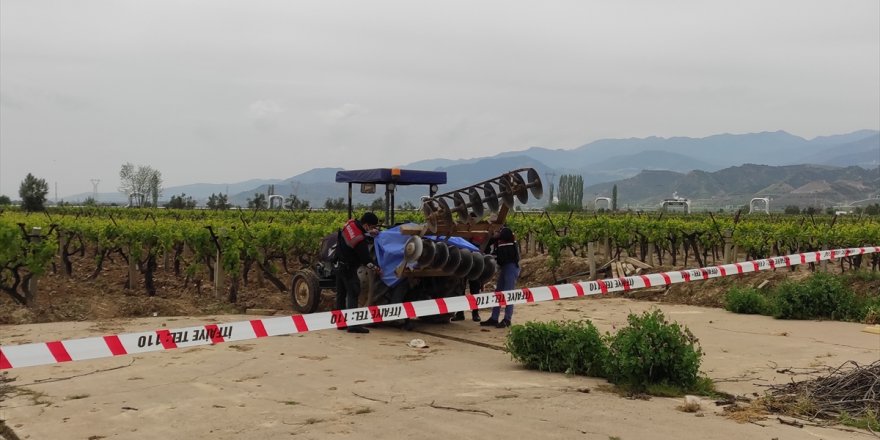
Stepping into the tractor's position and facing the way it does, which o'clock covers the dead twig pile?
The dead twig pile is roughly at 6 o'clock from the tractor.

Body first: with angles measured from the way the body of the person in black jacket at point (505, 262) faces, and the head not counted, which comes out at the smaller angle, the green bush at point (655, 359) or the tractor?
the tractor

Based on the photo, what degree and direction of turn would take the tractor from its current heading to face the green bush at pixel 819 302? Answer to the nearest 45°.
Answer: approximately 135° to its right

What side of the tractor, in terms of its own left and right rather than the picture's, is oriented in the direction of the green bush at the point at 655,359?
back

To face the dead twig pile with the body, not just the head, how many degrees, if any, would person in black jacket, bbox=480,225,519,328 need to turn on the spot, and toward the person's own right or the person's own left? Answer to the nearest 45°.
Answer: approximately 135° to the person's own left

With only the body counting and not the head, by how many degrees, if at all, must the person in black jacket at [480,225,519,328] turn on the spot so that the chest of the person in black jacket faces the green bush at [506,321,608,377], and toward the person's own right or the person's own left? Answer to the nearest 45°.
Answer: approximately 90° to the person's own left

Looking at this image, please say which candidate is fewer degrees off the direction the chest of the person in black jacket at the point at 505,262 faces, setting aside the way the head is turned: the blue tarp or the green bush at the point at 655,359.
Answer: the blue tarp

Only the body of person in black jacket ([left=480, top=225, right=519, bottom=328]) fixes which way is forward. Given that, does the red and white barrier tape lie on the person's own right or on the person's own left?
on the person's own left

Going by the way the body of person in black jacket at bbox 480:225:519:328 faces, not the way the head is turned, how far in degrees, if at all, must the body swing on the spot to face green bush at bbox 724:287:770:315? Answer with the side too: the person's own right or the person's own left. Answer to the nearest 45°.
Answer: approximately 135° to the person's own right

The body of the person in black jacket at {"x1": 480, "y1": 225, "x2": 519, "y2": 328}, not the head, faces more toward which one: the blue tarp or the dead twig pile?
the blue tarp

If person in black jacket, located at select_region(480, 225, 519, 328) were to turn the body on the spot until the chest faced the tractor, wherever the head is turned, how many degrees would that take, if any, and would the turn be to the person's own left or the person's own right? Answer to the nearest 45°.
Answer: approximately 45° to the person's own left

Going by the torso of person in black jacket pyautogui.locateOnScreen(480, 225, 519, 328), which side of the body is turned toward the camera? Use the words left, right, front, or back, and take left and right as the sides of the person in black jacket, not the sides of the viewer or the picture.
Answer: left

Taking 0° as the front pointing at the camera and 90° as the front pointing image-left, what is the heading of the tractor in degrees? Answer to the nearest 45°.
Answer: approximately 135°

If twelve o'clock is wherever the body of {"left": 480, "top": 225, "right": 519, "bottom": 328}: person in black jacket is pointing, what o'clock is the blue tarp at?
The blue tarp is roughly at 11 o'clock from the person in black jacket.
